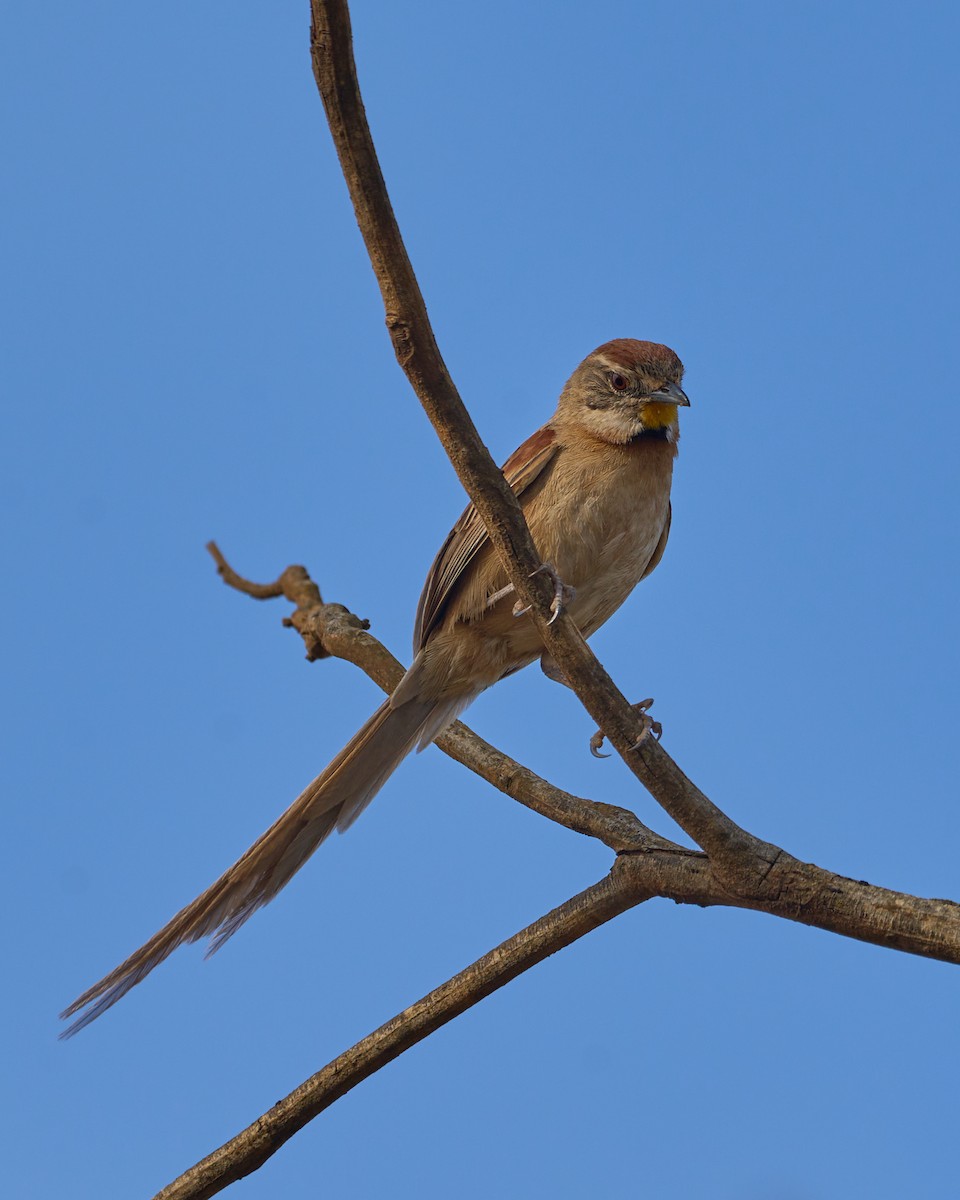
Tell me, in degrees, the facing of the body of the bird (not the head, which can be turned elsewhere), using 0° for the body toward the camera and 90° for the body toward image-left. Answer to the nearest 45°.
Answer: approximately 315°
